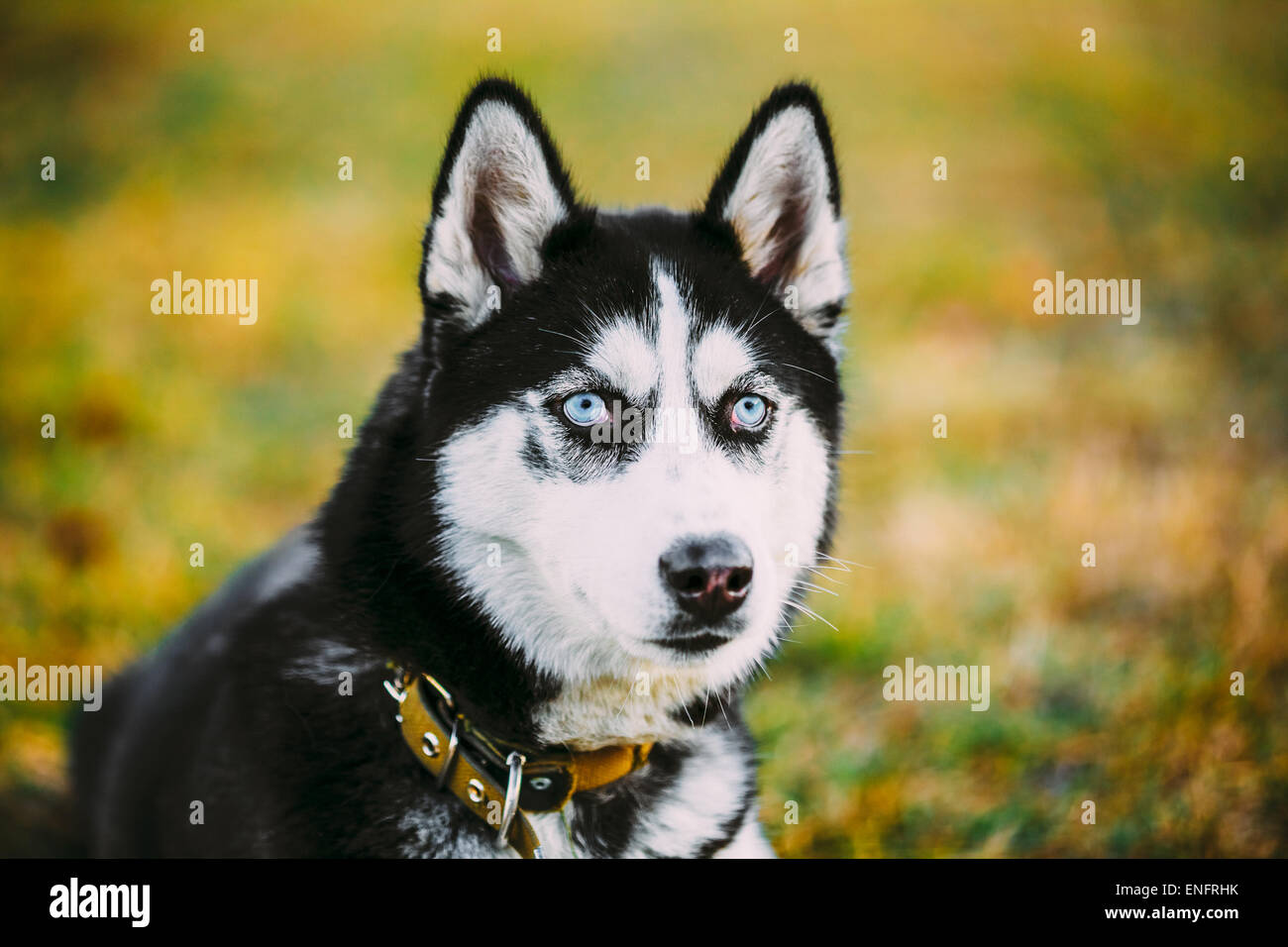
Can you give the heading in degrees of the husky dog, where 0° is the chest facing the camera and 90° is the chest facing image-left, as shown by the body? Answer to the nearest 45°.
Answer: approximately 315°
